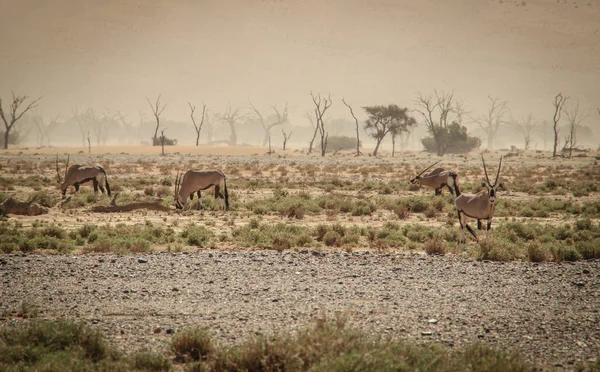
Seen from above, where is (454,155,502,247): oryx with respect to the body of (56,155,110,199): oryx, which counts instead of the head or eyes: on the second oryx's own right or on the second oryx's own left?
on the second oryx's own left

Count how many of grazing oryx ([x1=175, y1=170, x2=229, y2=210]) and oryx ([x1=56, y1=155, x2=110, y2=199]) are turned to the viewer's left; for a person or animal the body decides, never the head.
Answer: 2

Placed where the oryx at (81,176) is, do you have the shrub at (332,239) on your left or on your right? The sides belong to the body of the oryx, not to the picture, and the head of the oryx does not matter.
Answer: on your left

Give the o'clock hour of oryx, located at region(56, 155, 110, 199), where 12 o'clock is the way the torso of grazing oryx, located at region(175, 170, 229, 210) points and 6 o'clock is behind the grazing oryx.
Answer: The oryx is roughly at 1 o'clock from the grazing oryx.

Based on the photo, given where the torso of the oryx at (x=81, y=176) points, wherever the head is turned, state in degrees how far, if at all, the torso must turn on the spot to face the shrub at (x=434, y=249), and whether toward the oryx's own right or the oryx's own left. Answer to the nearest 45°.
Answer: approximately 135° to the oryx's own left

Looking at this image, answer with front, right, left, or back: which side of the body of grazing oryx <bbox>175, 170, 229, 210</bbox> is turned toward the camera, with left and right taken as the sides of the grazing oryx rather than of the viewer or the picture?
left

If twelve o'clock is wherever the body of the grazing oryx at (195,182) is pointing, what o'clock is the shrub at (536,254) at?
The shrub is roughly at 8 o'clock from the grazing oryx.

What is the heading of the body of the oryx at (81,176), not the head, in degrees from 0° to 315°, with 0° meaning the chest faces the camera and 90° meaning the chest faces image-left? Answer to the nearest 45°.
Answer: approximately 90°

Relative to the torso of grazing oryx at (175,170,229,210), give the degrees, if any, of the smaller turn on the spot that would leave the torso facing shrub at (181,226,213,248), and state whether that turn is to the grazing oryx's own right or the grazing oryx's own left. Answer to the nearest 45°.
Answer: approximately 90° to the grazing oryx's own left

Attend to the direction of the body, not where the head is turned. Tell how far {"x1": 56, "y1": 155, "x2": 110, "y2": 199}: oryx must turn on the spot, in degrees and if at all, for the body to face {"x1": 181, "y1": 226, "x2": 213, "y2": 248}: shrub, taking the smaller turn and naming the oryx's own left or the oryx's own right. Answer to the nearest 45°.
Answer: approximately 90° to the oryx's own left

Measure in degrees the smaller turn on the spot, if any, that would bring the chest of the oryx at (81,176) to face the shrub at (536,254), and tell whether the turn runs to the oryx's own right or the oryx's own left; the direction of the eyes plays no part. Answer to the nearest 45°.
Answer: approximately 135° to the oryx's own left
